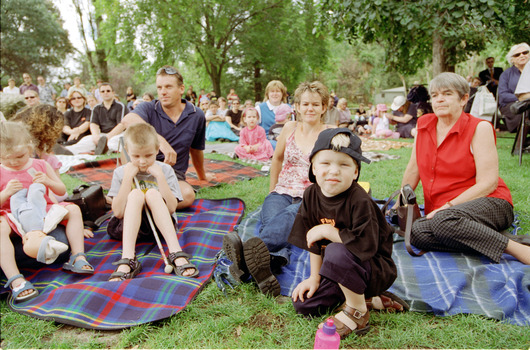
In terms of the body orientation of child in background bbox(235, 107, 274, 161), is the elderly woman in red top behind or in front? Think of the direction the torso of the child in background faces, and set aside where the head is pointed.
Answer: in front

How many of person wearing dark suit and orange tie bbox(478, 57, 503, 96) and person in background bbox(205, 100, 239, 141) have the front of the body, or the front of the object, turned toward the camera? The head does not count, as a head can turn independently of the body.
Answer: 2

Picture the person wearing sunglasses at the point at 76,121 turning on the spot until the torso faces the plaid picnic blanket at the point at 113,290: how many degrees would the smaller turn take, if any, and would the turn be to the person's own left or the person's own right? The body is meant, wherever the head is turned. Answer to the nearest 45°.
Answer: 0° — they already face it

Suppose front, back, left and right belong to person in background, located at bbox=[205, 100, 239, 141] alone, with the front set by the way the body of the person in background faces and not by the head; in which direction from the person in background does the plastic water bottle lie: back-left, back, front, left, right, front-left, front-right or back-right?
front

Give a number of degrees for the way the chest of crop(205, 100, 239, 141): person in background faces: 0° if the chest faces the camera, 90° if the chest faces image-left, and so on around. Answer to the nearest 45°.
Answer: approximately 0°

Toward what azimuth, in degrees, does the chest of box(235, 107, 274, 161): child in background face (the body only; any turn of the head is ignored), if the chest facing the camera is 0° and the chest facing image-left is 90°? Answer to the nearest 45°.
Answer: approximately 0°

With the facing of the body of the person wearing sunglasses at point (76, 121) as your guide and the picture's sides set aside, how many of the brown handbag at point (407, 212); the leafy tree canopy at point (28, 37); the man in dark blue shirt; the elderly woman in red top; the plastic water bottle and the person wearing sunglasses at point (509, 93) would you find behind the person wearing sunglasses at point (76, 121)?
1

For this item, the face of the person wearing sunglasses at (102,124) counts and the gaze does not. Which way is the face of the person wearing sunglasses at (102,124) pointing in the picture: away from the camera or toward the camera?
toward the camera

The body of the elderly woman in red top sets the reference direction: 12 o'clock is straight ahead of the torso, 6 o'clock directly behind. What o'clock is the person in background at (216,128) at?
The person in background is roughly at 3 o'clock from the elderly woman in red top.

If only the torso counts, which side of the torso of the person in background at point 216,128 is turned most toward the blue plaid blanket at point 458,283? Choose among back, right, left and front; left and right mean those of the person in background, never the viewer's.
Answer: front

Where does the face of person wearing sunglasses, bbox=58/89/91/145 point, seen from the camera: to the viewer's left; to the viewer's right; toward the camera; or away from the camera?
toward the camera

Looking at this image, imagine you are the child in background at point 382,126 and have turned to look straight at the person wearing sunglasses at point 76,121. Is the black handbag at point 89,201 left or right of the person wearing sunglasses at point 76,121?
left

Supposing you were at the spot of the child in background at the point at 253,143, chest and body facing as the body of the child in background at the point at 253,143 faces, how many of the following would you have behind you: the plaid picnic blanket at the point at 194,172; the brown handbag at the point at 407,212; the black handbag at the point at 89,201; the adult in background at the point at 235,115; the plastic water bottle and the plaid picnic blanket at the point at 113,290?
1

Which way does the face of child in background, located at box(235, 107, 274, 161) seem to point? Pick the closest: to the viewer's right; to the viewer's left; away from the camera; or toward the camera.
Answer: toward the camera

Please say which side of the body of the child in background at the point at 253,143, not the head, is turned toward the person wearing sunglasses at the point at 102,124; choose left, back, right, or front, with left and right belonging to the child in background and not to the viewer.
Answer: right

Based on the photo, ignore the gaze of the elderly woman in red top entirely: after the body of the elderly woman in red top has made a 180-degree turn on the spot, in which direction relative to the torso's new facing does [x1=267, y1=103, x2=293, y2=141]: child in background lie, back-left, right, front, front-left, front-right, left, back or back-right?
left

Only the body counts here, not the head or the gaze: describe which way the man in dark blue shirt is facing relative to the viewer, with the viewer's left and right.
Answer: facing the viewer and to the left of the viewer

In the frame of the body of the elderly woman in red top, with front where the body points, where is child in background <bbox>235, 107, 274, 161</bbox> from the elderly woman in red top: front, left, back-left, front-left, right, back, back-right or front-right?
right

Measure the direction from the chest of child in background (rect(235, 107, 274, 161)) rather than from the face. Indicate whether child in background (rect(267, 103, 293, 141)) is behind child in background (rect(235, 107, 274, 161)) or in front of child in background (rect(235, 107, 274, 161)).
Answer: behind

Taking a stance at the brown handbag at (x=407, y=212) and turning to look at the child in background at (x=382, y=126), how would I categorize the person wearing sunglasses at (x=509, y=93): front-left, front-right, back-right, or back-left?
front-right
